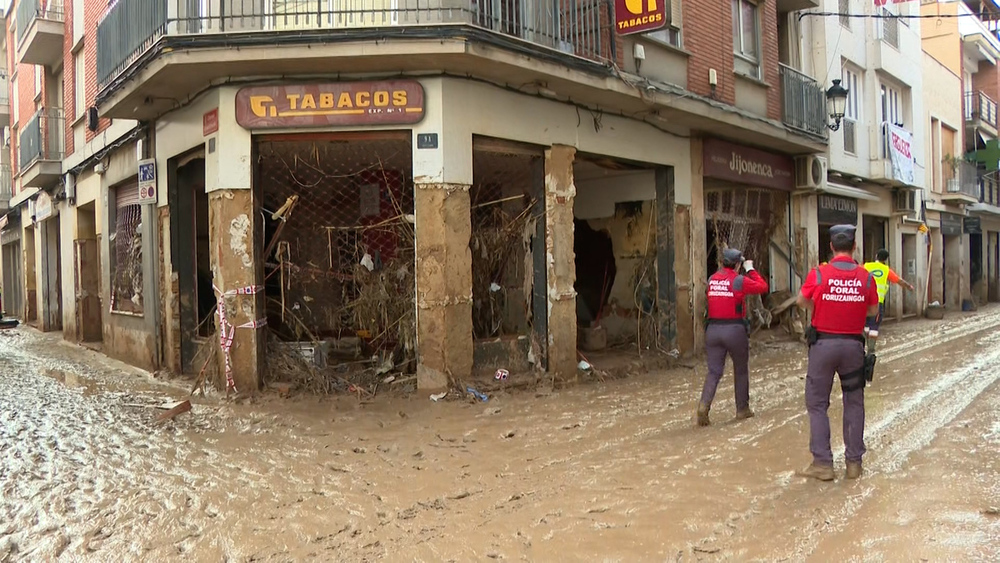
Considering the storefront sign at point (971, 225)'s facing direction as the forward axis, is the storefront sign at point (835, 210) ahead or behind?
ahead

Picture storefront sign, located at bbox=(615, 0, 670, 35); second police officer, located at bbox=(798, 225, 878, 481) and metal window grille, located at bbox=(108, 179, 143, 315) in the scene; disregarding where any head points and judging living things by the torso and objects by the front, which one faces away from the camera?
the second police officer

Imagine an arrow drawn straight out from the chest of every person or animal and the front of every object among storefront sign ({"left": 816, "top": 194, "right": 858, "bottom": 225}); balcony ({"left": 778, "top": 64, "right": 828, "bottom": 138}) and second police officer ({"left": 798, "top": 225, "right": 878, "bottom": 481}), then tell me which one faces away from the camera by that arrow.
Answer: the second police officer

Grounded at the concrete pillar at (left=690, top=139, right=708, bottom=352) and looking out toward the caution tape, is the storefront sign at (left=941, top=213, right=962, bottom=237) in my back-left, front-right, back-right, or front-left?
back-right

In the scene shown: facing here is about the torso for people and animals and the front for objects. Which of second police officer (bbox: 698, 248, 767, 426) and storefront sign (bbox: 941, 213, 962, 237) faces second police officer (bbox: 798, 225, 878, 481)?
the storefront sign

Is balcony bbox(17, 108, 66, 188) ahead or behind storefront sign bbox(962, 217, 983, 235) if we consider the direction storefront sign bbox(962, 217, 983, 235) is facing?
ahead

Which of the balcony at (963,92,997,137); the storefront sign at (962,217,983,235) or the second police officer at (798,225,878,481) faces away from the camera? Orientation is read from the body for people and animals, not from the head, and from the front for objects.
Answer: the second police officer

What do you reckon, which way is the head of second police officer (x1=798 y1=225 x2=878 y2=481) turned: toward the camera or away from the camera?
away from the camera

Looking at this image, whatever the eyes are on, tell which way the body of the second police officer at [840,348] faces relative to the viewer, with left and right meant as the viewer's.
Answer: facing away from the viewer

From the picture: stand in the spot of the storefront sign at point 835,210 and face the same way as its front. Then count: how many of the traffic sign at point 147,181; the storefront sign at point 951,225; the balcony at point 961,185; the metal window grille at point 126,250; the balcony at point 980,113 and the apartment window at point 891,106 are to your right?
2
